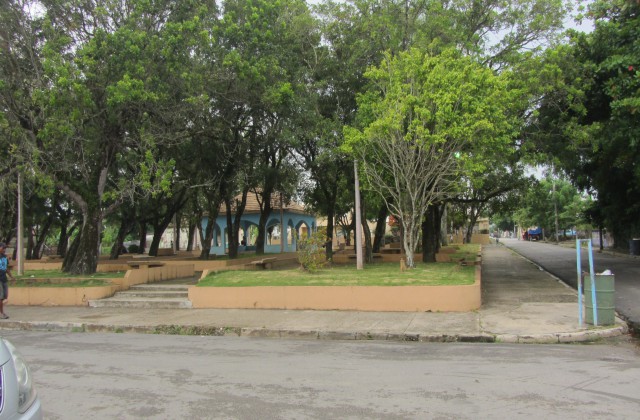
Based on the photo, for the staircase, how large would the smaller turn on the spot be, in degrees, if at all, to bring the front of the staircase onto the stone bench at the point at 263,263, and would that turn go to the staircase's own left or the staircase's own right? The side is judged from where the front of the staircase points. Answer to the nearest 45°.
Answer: approximately 135° to the staircase's own left

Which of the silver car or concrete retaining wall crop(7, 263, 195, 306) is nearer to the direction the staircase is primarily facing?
the silver car

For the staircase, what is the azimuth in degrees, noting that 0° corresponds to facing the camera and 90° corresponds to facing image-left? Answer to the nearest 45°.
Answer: approximately 0°

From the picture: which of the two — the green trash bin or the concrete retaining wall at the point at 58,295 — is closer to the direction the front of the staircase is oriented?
the green trash bin

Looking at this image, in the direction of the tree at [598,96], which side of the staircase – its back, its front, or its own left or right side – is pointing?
left

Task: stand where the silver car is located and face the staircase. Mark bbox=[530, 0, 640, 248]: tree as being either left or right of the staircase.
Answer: right

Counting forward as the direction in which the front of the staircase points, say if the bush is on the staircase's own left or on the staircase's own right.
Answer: on the staircase's own left

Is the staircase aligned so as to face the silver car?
yes

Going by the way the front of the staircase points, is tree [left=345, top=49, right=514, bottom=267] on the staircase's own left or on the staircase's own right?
on the staircase's own left
